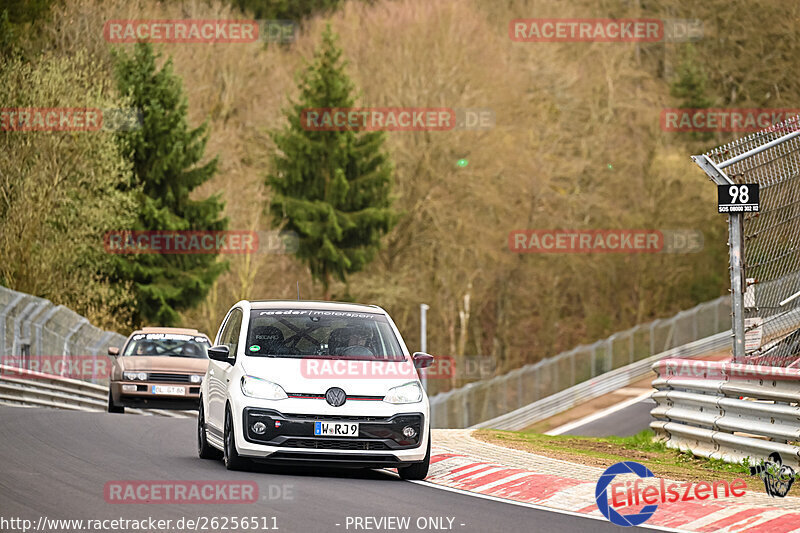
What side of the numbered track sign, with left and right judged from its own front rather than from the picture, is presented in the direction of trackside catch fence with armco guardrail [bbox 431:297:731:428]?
back

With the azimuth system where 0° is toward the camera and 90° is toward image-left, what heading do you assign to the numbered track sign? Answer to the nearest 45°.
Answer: approximately 0°

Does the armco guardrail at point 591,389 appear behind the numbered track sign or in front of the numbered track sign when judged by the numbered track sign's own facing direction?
behind

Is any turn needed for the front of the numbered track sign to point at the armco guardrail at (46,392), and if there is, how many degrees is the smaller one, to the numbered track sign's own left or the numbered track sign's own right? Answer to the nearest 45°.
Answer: approximately 135° to the numbered track sign's own right

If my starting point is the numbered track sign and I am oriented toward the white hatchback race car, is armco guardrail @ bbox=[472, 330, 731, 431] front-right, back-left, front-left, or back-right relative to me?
back-right

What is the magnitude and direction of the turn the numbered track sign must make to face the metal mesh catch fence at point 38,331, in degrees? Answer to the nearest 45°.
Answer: approximately 135° to its right

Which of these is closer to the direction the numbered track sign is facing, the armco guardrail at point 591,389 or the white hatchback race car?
the white hatchback race car

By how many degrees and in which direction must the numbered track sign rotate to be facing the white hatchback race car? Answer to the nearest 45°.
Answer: approximately 45° to its right
